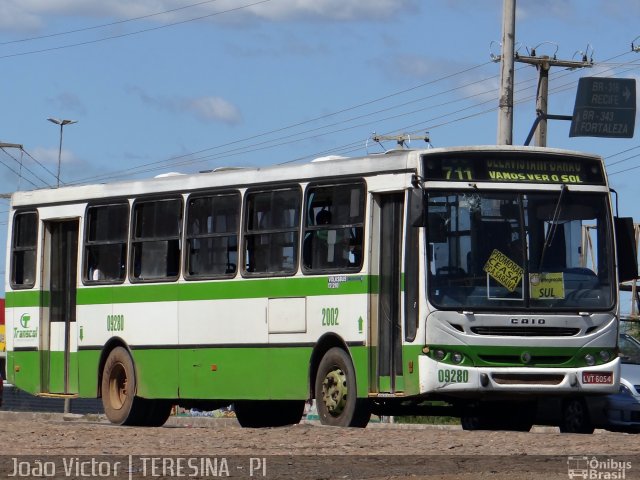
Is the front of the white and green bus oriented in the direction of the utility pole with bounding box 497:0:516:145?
no

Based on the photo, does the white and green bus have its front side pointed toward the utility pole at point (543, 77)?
no

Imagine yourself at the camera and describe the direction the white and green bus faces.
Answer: facing the viewer and to the right of the viewer
